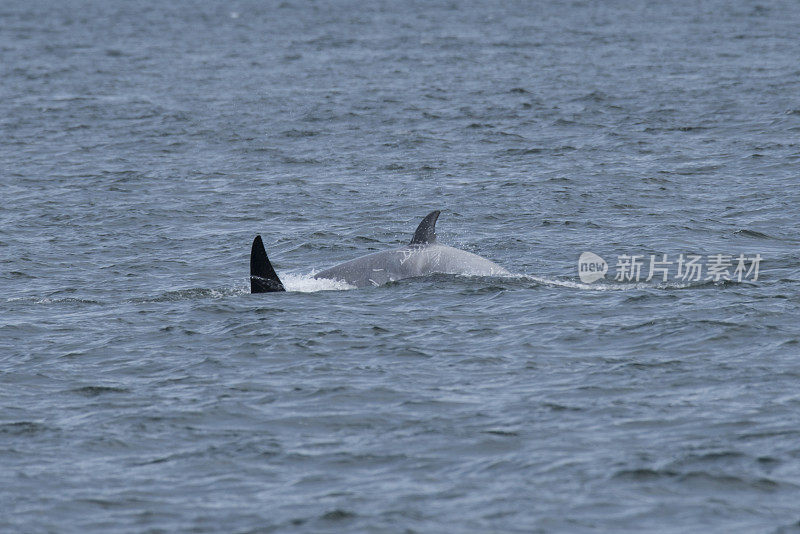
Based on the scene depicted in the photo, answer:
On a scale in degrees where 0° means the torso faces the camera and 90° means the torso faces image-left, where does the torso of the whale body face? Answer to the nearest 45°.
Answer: approximately 90°
